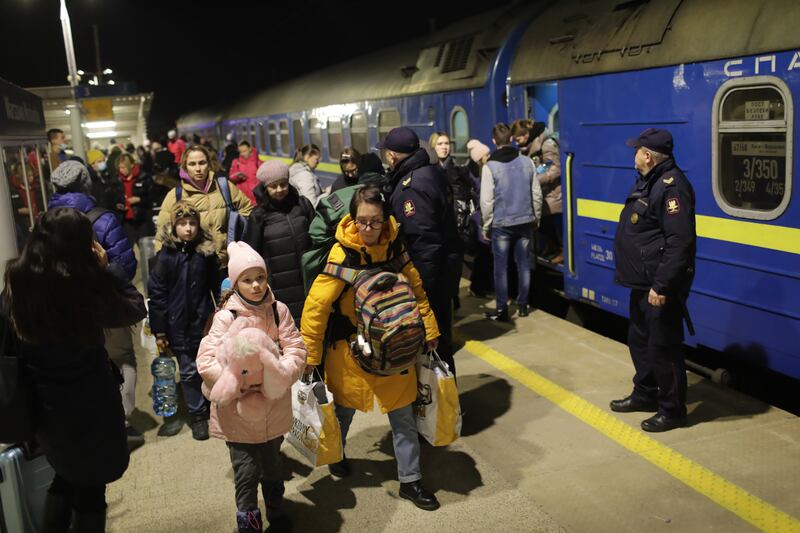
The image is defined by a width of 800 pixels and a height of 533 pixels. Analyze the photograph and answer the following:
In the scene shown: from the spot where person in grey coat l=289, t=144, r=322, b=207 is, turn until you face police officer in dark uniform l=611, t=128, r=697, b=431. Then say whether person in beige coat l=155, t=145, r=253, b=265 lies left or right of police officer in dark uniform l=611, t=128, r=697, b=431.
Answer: right

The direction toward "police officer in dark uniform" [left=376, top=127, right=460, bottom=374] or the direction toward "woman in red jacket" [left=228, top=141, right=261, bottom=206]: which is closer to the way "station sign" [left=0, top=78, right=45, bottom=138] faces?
the police officer in dark uniform

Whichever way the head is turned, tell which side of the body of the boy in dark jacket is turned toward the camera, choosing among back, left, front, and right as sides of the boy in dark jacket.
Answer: front

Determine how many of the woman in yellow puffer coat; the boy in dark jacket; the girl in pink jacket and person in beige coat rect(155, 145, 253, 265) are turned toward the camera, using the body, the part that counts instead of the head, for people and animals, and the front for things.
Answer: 4

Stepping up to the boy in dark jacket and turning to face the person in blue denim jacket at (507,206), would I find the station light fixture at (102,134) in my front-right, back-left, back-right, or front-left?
front-left

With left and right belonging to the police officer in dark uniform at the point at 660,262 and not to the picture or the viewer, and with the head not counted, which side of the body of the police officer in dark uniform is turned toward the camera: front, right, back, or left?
left

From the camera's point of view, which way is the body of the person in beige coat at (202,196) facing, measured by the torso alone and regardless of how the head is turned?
toward the camera

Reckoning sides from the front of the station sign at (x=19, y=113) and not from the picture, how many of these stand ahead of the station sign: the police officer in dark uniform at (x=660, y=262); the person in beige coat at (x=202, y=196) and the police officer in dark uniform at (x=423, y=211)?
3

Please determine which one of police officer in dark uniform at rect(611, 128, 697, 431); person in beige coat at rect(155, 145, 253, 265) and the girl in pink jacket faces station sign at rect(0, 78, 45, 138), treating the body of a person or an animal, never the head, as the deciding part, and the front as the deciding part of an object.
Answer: the police officer in dark uniform

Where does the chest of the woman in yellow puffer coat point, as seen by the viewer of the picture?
toward the camera

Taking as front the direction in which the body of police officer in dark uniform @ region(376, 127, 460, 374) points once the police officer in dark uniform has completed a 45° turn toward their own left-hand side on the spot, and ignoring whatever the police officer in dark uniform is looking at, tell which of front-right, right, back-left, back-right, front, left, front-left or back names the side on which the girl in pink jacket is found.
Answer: front-left

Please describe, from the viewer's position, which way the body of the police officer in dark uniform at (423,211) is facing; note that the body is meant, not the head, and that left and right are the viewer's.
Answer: facing away from the viewer and to the left of the viewer

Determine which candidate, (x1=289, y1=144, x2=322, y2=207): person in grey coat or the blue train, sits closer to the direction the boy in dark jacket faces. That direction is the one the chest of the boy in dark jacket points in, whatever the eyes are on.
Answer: the blue train

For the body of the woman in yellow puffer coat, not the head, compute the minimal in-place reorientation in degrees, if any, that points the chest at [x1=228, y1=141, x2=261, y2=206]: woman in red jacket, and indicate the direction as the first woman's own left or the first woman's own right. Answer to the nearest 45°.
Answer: approximately 180°

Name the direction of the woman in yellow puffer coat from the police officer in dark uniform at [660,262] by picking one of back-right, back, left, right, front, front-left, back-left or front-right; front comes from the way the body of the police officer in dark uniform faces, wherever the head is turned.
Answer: front-left

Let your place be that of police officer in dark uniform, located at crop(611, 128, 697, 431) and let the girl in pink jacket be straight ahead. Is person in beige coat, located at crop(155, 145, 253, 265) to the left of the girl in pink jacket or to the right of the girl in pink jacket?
right
